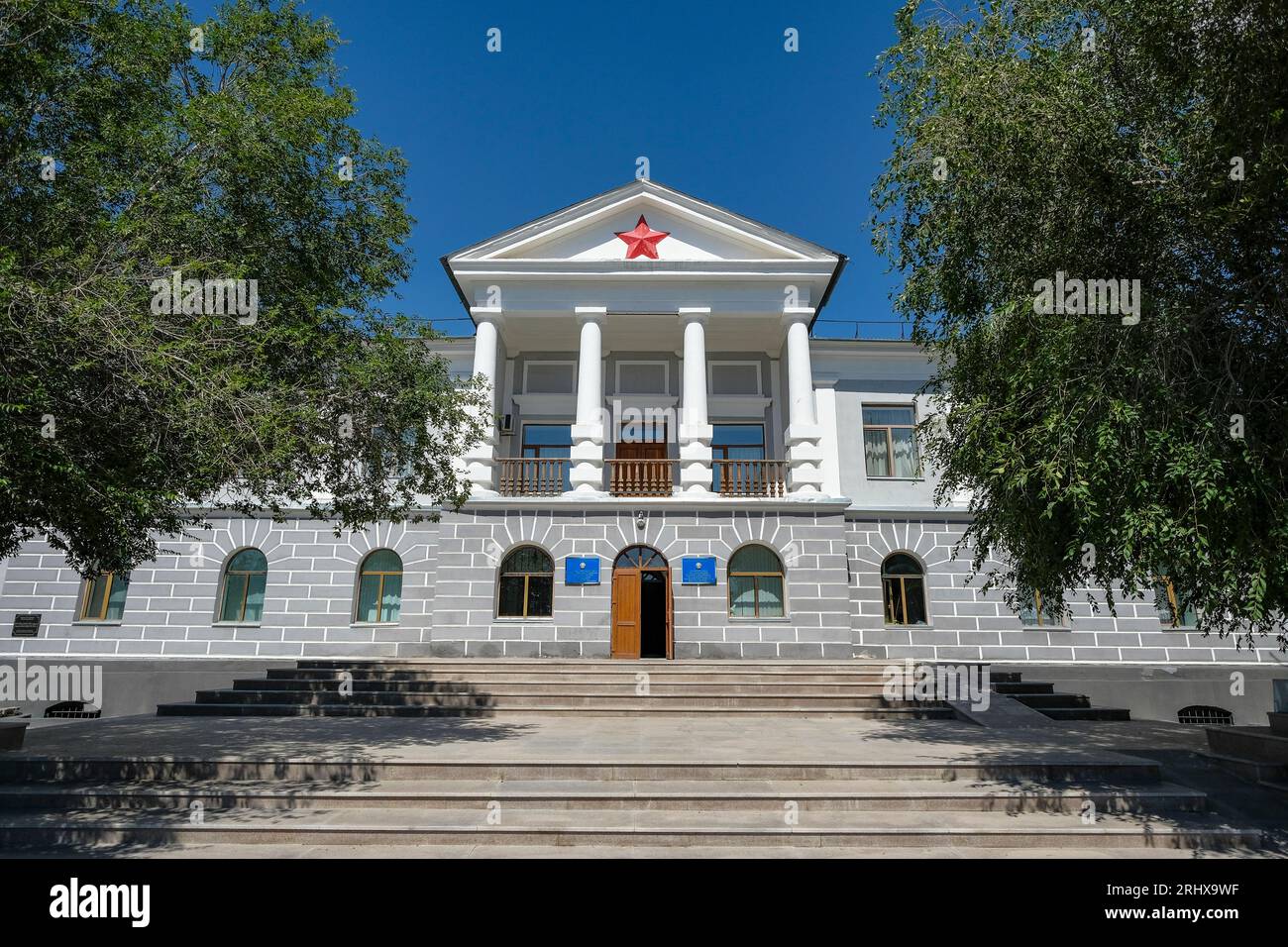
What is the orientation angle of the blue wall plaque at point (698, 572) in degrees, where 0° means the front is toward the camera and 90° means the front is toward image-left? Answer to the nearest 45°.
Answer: approximately 0°

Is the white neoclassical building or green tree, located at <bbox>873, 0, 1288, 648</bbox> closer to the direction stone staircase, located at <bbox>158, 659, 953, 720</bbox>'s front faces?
the green tree

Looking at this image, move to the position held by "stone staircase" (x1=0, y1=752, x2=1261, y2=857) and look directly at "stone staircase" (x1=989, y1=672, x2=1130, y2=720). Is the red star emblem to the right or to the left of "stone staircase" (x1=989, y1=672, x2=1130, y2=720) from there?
left

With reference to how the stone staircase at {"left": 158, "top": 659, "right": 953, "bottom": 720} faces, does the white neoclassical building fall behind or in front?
behind

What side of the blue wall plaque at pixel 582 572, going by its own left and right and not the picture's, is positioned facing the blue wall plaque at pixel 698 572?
left
